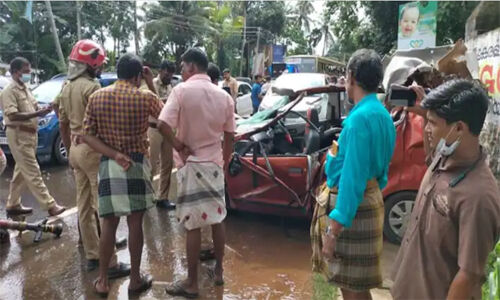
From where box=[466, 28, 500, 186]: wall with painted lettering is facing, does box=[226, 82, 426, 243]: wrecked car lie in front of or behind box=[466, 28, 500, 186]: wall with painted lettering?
in front

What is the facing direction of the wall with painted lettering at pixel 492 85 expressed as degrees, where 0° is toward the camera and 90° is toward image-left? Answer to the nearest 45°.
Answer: approximately 45°

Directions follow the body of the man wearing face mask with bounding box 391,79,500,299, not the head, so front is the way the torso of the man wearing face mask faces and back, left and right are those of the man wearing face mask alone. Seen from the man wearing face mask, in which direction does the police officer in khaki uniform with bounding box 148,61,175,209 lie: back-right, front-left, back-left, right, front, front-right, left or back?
right

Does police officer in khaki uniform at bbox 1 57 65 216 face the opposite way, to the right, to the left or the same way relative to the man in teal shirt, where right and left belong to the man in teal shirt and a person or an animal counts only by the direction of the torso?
to the right

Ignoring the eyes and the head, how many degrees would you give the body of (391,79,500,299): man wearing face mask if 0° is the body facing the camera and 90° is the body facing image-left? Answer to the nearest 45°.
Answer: approximately 45°

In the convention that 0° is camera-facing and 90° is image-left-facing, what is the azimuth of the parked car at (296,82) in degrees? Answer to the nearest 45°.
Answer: approximately 45°

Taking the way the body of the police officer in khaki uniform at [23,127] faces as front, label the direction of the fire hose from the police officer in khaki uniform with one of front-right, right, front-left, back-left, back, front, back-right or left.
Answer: right

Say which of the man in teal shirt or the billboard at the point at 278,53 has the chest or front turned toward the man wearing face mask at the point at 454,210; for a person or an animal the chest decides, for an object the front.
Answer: the billboard

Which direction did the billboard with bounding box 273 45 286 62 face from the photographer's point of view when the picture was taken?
facing the viewer

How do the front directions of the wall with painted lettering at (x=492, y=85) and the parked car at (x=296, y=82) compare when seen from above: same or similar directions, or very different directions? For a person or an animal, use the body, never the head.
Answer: same or similar directions

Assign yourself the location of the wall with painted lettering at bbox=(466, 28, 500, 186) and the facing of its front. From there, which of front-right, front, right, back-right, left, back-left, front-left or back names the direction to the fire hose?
front

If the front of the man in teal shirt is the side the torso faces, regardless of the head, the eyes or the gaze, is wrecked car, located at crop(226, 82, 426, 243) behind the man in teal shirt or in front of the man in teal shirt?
in front

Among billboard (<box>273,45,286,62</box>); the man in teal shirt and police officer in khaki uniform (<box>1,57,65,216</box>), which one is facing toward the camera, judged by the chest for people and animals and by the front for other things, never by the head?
the billboard

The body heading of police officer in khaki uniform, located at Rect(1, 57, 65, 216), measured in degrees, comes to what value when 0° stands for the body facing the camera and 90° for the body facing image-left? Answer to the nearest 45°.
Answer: approximately 270°

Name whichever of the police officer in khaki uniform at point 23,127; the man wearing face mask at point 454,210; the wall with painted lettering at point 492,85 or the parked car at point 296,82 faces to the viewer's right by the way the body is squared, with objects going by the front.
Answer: the police officer in khaki uniform

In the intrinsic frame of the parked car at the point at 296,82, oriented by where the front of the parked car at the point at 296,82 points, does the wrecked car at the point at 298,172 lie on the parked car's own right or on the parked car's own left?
on the parked car's own left

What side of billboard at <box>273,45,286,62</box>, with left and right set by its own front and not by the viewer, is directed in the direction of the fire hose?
front

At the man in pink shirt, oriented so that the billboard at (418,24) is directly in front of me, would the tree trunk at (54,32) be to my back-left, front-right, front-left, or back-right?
front-left

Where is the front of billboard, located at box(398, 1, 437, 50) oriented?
toward the camera
